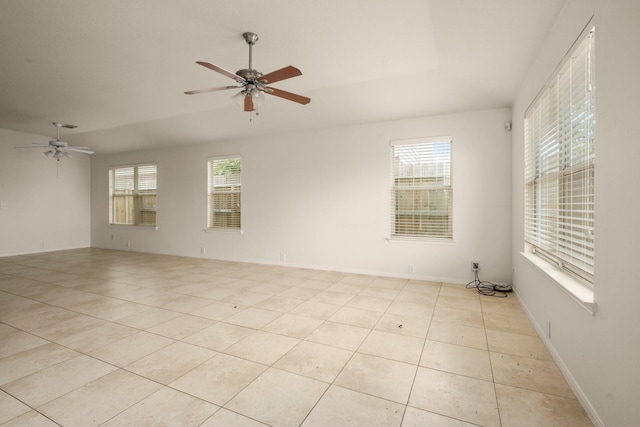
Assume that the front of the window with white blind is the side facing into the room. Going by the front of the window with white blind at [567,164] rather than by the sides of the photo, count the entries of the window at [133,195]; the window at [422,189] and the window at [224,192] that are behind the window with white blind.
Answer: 0

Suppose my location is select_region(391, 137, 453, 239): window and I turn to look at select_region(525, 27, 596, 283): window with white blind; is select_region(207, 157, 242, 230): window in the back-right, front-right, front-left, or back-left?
back-right

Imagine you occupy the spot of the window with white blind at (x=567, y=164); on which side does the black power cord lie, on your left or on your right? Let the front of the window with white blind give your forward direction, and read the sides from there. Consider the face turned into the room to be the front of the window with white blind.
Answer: on your right

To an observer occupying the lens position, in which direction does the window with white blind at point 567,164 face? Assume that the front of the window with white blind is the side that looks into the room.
facing to the left of the viewer

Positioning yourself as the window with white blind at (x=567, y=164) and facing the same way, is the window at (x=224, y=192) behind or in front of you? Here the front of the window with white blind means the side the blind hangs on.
in front

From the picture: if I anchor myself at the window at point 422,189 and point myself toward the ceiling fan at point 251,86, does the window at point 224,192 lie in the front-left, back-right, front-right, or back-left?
front-right

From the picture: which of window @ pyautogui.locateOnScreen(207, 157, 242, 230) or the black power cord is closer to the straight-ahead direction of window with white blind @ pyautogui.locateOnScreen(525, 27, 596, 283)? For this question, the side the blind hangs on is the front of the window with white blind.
the window

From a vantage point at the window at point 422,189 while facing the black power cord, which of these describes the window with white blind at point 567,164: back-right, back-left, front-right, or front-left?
front-right

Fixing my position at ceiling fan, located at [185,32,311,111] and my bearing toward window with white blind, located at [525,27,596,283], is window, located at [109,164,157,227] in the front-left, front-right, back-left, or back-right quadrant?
back-left

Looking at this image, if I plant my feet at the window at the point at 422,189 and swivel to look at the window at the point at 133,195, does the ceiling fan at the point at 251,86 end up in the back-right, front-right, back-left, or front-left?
front-left

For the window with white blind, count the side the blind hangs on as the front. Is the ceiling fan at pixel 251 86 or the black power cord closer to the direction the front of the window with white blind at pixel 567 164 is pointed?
the ceiling fan

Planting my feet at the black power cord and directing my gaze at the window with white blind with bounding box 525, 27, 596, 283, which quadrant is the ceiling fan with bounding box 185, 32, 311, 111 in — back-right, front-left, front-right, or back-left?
front-right

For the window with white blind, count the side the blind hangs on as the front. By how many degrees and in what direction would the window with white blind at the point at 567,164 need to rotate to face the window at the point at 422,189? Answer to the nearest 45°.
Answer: approximately 45° to its right

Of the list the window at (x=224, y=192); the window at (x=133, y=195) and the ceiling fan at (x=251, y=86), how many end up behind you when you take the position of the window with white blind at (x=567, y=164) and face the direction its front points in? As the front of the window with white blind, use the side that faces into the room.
0

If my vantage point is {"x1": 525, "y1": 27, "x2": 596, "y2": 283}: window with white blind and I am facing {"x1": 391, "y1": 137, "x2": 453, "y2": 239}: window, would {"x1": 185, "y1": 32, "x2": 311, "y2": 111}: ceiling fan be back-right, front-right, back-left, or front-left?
front-left

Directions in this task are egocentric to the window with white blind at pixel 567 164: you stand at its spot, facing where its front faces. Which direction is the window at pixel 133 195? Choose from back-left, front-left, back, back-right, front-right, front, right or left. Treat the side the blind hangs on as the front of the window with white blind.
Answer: front
